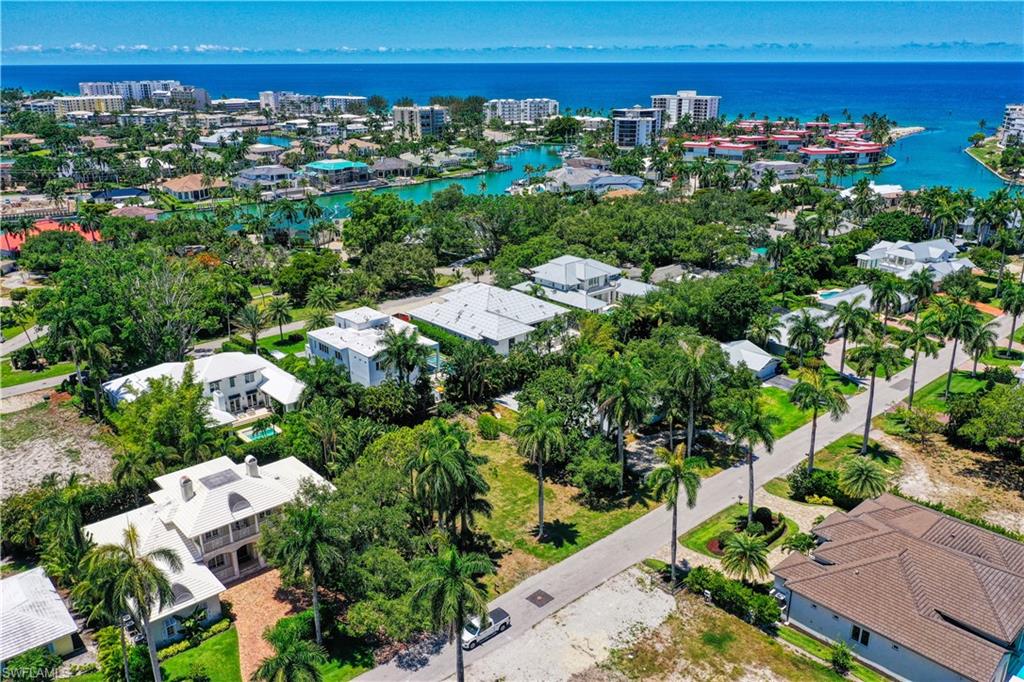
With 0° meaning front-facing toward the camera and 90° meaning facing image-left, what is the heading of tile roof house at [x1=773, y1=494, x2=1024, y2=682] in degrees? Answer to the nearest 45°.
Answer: approximately 135°

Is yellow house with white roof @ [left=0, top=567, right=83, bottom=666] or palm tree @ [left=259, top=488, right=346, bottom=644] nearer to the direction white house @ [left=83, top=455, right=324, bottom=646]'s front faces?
the palm tree
